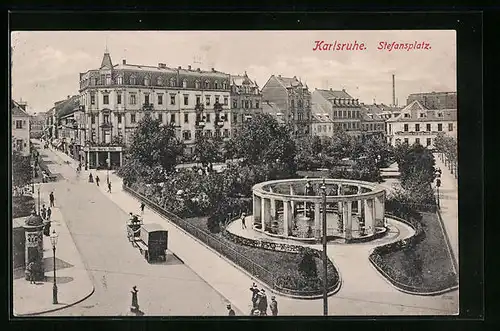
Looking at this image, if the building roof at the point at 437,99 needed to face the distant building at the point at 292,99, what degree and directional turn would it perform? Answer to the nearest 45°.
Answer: approximately 90° to its right

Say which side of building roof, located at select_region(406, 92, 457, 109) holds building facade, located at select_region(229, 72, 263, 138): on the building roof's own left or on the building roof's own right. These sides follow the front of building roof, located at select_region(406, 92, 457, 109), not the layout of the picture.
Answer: on the building roof's own right

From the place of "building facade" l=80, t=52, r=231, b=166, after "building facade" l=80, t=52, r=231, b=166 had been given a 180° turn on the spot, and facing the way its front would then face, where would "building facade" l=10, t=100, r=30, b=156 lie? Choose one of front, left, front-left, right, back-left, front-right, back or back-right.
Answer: front-left

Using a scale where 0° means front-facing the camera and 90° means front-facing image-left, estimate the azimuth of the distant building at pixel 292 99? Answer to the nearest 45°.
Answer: approximately 315°
